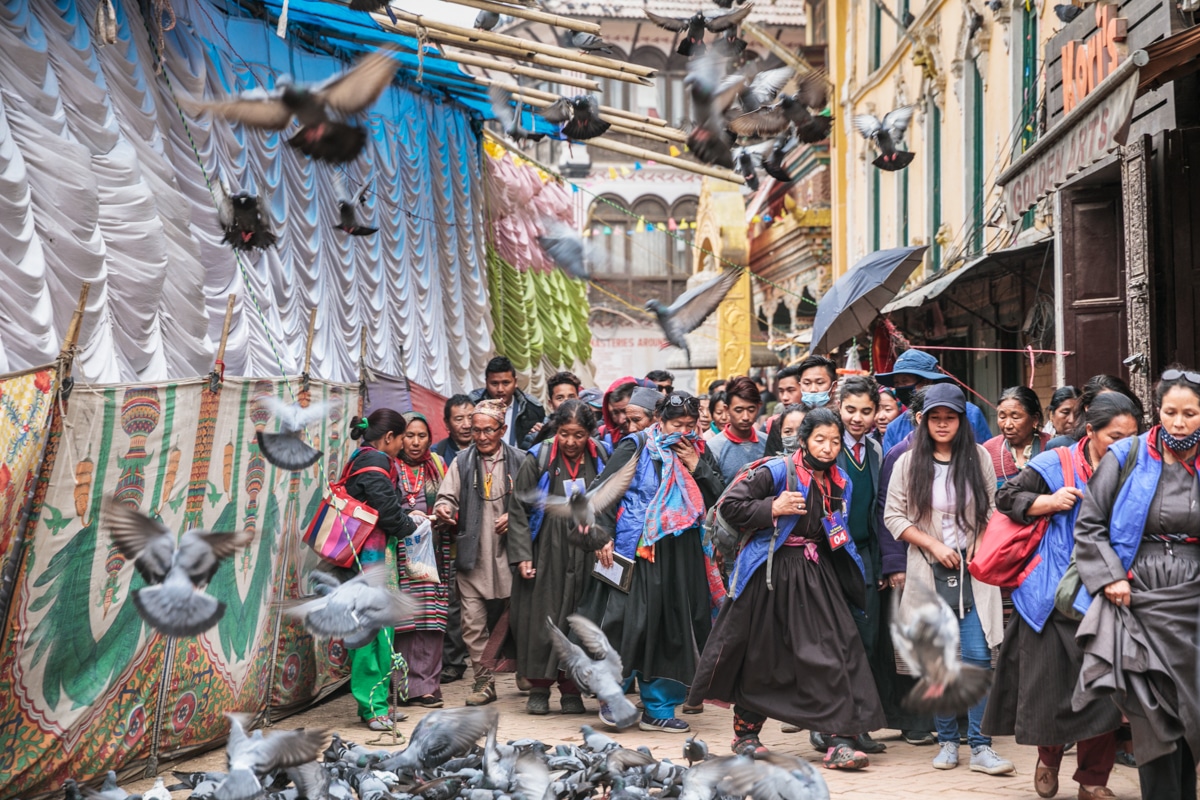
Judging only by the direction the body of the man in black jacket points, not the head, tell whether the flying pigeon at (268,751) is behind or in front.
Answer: in front

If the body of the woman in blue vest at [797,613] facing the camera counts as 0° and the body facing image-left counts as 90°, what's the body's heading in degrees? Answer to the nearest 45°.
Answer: approximately 315°

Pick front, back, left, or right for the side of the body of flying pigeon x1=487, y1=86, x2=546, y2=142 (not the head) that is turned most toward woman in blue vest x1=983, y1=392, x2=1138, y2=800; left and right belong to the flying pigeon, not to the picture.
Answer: left

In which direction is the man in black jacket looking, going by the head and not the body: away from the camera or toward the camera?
toward the camera

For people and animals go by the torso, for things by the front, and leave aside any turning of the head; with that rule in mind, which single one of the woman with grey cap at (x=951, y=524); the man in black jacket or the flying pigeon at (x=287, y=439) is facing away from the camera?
the flying pigeon

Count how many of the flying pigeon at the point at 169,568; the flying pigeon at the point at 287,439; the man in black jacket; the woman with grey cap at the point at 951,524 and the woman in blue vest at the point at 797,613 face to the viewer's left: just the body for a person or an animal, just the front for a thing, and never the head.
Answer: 0

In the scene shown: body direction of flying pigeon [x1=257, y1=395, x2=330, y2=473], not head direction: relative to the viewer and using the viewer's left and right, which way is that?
facing away from the viewer

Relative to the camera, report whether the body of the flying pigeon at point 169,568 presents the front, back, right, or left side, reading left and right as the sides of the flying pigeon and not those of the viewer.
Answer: back

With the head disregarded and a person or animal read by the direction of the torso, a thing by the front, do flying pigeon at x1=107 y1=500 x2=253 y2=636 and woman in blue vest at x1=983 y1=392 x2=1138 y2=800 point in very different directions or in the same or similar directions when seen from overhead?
very different directions

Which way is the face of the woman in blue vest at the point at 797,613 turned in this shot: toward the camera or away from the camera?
toward the camera

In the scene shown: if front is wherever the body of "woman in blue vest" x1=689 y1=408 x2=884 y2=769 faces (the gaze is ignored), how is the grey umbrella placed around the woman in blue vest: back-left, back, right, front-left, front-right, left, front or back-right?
back-left

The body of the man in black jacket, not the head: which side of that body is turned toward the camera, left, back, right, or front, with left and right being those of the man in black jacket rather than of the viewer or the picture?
front
